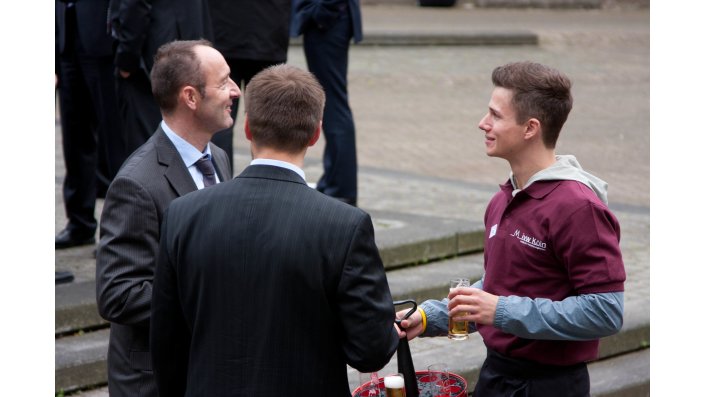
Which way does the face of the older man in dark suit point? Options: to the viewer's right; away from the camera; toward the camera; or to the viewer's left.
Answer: to the viewer's right

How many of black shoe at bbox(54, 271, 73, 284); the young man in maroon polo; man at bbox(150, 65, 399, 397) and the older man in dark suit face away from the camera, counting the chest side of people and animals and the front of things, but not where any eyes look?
1

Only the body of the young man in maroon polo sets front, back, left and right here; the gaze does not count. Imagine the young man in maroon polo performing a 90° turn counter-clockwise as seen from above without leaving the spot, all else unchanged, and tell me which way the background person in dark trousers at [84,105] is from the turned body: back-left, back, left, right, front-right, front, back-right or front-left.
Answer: back

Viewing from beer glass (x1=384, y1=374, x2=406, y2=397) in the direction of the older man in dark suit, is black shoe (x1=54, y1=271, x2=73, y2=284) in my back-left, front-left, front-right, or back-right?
front-right

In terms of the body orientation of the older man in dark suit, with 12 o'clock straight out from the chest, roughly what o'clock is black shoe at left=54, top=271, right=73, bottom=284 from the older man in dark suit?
The black shoe is roughly at 7 o'clock from the older man in dark suit.

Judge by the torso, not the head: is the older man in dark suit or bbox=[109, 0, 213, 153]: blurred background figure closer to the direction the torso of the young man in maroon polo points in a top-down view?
the older man in dark suit

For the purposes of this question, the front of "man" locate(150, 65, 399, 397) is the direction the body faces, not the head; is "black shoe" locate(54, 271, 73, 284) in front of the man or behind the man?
in front

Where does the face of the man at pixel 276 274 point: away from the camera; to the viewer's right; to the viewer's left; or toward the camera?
away from the camera

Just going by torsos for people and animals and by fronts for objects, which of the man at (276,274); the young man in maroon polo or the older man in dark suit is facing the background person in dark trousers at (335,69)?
the man

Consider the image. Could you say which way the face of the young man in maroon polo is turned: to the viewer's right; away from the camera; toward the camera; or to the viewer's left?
to the viewer's left

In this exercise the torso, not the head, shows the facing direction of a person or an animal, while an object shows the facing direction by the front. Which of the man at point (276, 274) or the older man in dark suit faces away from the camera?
the man

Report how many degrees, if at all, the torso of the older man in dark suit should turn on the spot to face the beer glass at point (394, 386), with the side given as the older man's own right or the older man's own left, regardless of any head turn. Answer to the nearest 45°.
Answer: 0° — they already face it

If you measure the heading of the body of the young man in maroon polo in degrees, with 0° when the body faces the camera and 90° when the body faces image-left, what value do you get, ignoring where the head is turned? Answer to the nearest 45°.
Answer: approximately 45°

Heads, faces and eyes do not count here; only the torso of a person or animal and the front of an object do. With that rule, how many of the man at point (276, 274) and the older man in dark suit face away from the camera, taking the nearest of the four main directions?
1

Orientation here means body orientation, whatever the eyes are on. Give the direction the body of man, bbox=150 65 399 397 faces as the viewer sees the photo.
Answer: away from the camera

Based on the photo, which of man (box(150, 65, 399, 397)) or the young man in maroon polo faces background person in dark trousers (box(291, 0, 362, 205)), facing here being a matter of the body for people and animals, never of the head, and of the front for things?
the man

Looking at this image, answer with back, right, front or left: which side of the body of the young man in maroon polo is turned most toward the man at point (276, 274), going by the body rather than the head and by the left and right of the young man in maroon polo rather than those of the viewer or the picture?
front
